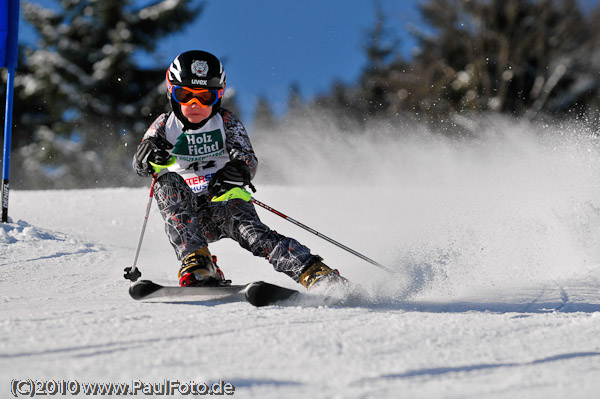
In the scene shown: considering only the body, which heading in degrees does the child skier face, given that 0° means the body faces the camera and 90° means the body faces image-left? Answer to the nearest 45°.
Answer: approximately 0°

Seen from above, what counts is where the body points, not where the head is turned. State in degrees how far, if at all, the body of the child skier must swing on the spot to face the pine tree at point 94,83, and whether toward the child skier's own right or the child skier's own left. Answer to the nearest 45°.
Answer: approximately 180°

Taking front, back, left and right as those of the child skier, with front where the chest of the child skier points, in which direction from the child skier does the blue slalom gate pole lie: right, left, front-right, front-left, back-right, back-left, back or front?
back-right
